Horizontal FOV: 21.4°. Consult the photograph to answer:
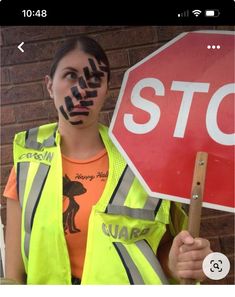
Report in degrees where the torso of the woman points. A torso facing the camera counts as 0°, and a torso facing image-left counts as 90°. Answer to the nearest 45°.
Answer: approximately 0°
